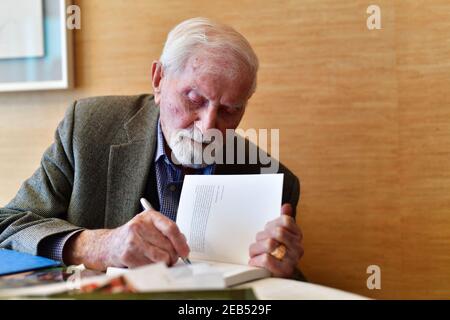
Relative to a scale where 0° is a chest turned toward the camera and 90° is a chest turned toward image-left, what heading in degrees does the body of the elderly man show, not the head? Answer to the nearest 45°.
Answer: approximately 315°

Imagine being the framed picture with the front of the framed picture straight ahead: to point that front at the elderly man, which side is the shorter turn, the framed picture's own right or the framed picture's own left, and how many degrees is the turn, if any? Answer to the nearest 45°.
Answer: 0° — it already faces them

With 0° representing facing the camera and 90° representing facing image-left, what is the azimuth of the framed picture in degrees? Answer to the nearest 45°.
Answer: approximately 0°

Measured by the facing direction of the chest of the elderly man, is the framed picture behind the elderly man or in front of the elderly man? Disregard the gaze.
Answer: behind

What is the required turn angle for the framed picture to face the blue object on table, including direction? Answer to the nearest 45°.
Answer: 0° — it already faces it
